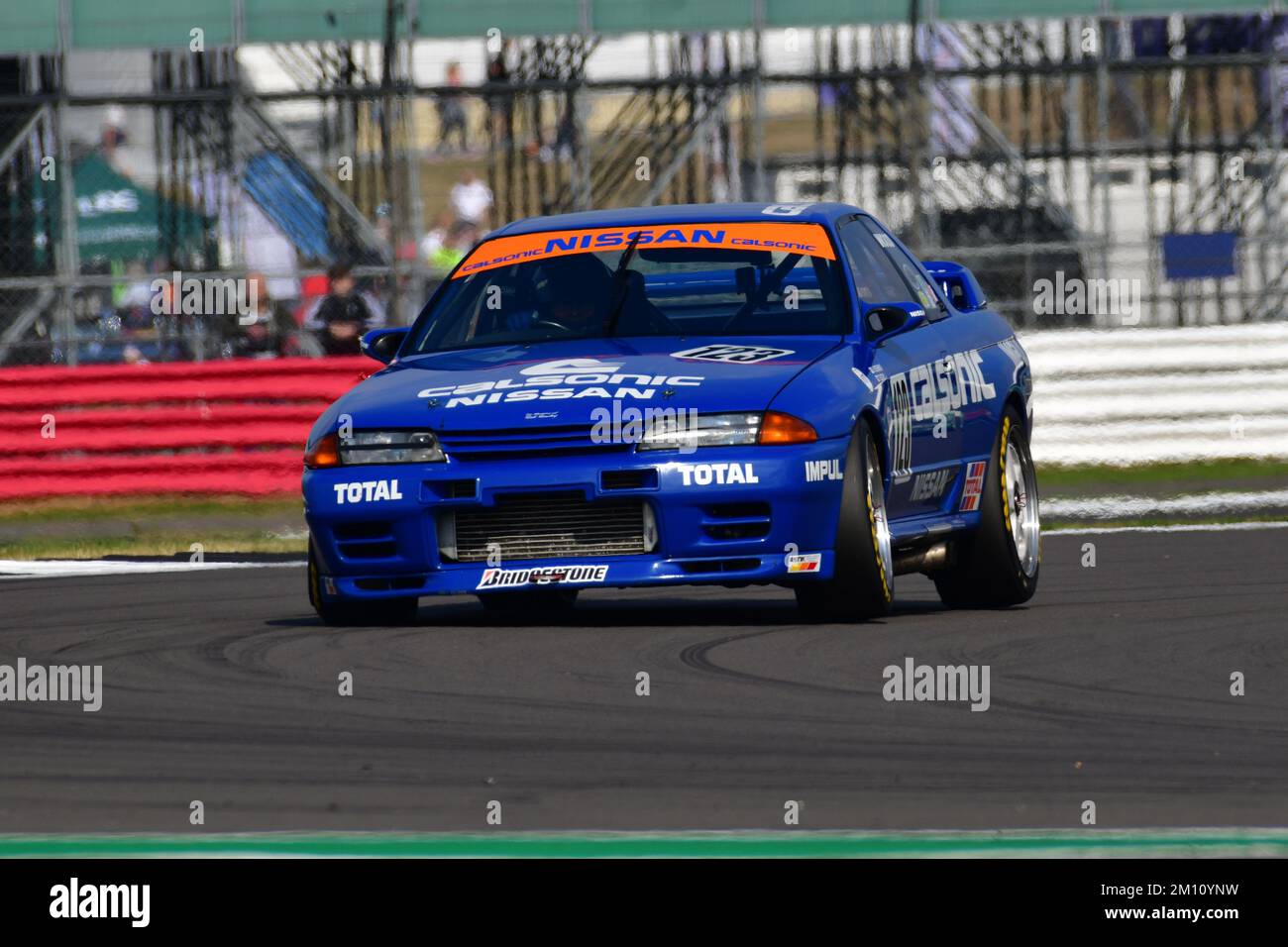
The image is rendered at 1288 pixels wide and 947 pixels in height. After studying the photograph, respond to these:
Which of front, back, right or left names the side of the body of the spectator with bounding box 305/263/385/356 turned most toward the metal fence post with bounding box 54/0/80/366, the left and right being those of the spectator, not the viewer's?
right

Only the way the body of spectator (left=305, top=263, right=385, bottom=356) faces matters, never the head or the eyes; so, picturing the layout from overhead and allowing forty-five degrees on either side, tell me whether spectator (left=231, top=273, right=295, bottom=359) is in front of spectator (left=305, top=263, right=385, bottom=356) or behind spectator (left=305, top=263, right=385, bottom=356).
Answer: behind

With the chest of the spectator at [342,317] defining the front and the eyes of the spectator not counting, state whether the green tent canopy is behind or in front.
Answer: behind

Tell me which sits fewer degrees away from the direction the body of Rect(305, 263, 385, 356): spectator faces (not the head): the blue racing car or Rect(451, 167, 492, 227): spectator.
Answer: the blue racing car

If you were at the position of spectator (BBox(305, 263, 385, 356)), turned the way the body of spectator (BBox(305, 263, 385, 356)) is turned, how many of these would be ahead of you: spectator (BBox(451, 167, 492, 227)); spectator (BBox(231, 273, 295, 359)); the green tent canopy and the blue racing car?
1

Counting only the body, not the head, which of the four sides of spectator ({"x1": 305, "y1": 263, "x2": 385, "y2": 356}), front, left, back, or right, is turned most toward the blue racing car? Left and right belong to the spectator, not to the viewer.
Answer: front

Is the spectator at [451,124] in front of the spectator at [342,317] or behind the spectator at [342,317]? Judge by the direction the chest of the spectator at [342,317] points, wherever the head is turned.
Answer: behind

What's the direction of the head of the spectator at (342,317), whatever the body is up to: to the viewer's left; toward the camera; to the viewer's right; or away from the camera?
toward the camera

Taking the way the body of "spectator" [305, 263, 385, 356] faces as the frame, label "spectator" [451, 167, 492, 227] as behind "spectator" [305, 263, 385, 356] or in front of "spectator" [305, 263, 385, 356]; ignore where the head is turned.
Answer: behind

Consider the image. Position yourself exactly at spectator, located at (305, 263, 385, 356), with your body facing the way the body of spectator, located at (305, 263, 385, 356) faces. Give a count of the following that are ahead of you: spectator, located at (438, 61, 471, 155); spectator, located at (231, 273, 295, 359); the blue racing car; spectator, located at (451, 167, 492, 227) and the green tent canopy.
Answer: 1

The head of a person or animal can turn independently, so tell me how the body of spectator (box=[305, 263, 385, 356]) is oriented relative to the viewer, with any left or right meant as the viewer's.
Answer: facing the viewer
